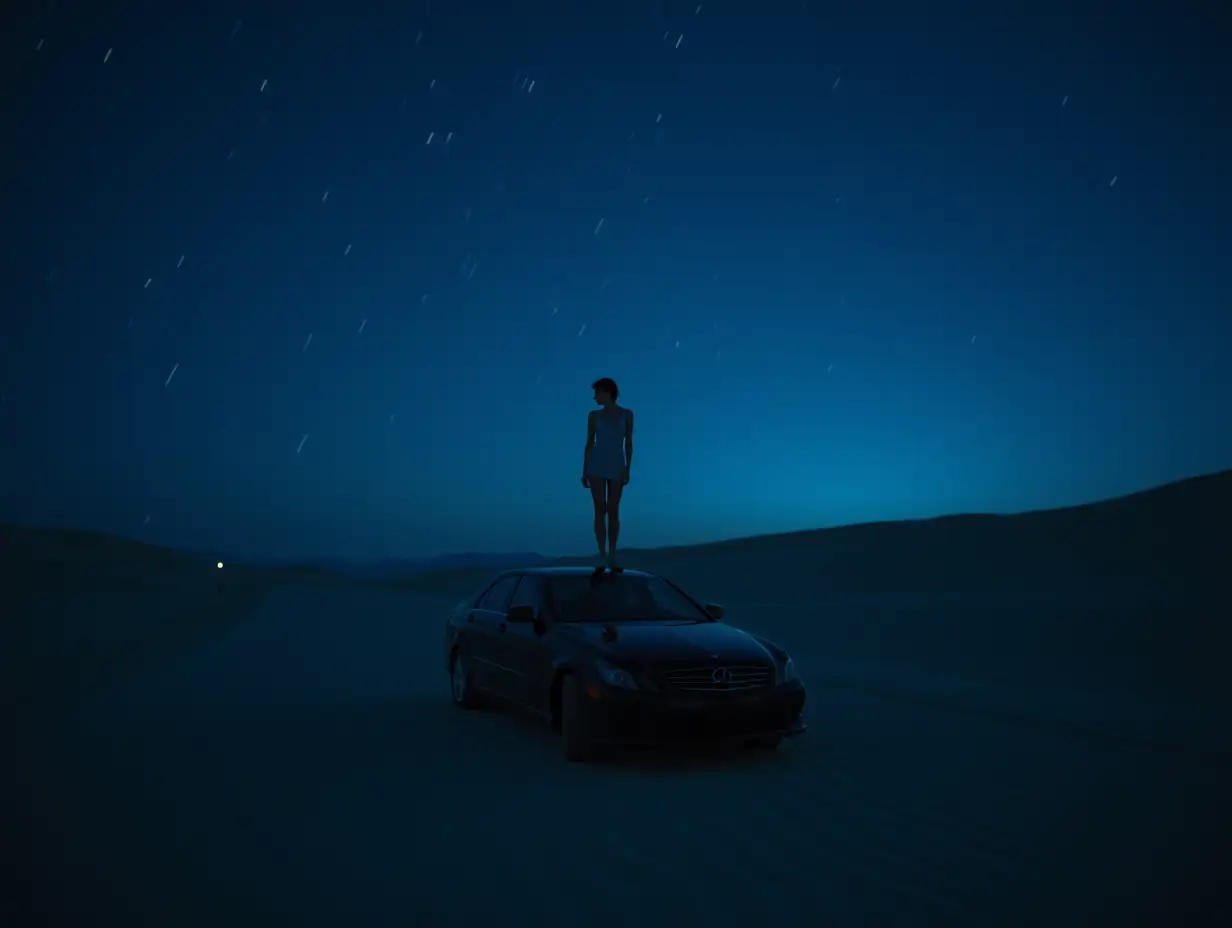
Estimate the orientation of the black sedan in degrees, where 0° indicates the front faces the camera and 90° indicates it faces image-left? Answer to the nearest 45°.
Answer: approximately 315°
